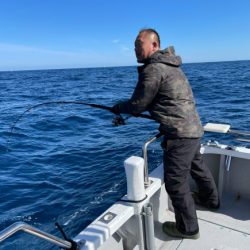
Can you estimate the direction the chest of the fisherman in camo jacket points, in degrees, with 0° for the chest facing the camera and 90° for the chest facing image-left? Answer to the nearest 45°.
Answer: approximately 90°
